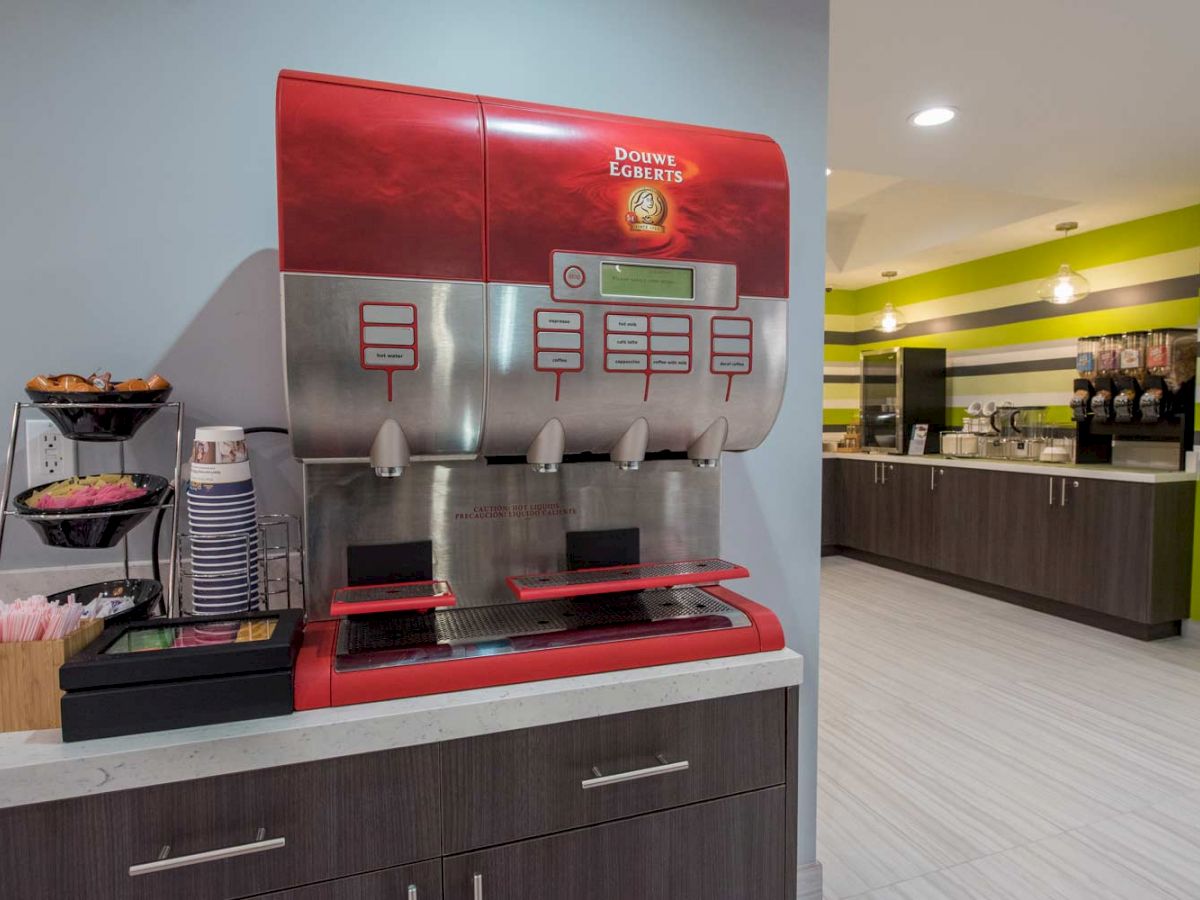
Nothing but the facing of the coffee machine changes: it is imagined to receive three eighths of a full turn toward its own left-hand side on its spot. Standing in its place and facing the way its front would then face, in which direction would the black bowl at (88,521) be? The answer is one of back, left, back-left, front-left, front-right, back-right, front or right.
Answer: left

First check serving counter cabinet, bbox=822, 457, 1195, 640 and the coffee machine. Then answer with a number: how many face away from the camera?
0

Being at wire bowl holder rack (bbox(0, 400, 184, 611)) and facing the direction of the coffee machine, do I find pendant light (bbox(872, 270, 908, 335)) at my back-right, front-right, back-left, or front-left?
front-left

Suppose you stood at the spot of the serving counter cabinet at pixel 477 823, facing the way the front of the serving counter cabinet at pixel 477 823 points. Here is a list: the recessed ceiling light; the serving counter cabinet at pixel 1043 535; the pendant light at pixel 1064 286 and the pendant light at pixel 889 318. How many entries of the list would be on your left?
4

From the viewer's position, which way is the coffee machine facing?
facing the viewer and to the right of the viewer

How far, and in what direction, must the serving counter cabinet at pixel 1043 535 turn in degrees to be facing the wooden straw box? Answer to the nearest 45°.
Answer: approximately 45° to its left

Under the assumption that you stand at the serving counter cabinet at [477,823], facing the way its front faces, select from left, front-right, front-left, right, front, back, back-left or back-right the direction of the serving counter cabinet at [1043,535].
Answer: left

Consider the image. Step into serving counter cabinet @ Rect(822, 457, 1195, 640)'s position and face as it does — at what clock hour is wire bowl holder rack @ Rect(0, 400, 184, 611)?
The wire bowl holder rack is roughly at 11 o'clock from the serving counter cabinet.

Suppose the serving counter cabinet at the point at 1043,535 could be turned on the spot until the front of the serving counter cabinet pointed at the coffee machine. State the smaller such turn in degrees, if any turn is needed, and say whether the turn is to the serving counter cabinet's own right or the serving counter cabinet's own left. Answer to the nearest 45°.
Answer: approximately 45° to the serving counter cabinet's own left

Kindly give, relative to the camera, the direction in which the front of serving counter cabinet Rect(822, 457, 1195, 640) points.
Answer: facing the viewer and to the left of the viewer
